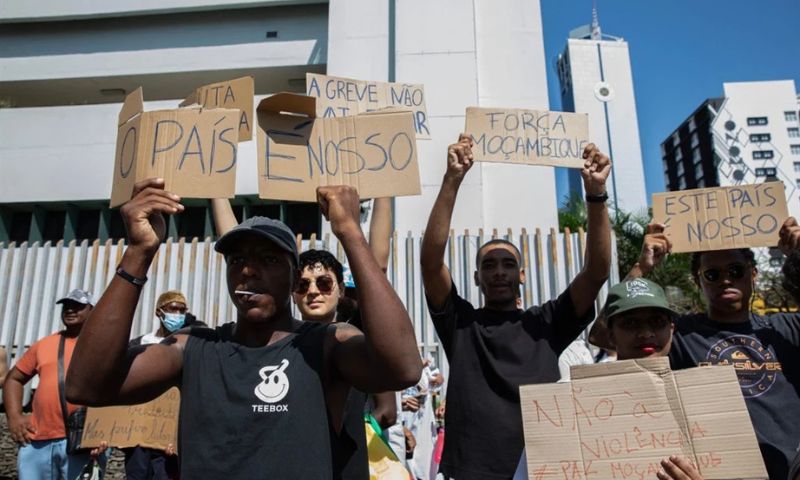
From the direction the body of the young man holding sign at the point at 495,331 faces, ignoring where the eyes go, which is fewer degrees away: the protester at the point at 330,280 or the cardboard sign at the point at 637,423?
the cardboard sign

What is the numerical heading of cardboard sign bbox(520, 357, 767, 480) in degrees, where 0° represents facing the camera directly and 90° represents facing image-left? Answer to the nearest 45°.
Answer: approximately 0°

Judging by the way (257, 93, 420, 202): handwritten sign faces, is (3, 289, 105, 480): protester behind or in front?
behind

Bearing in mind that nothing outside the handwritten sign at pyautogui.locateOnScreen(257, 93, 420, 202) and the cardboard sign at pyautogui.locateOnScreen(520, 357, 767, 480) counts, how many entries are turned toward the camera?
2

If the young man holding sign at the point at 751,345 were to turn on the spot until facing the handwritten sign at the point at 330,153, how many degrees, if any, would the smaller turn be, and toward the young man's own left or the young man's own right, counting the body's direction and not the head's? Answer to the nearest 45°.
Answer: approximately 45° to the young man's own right
